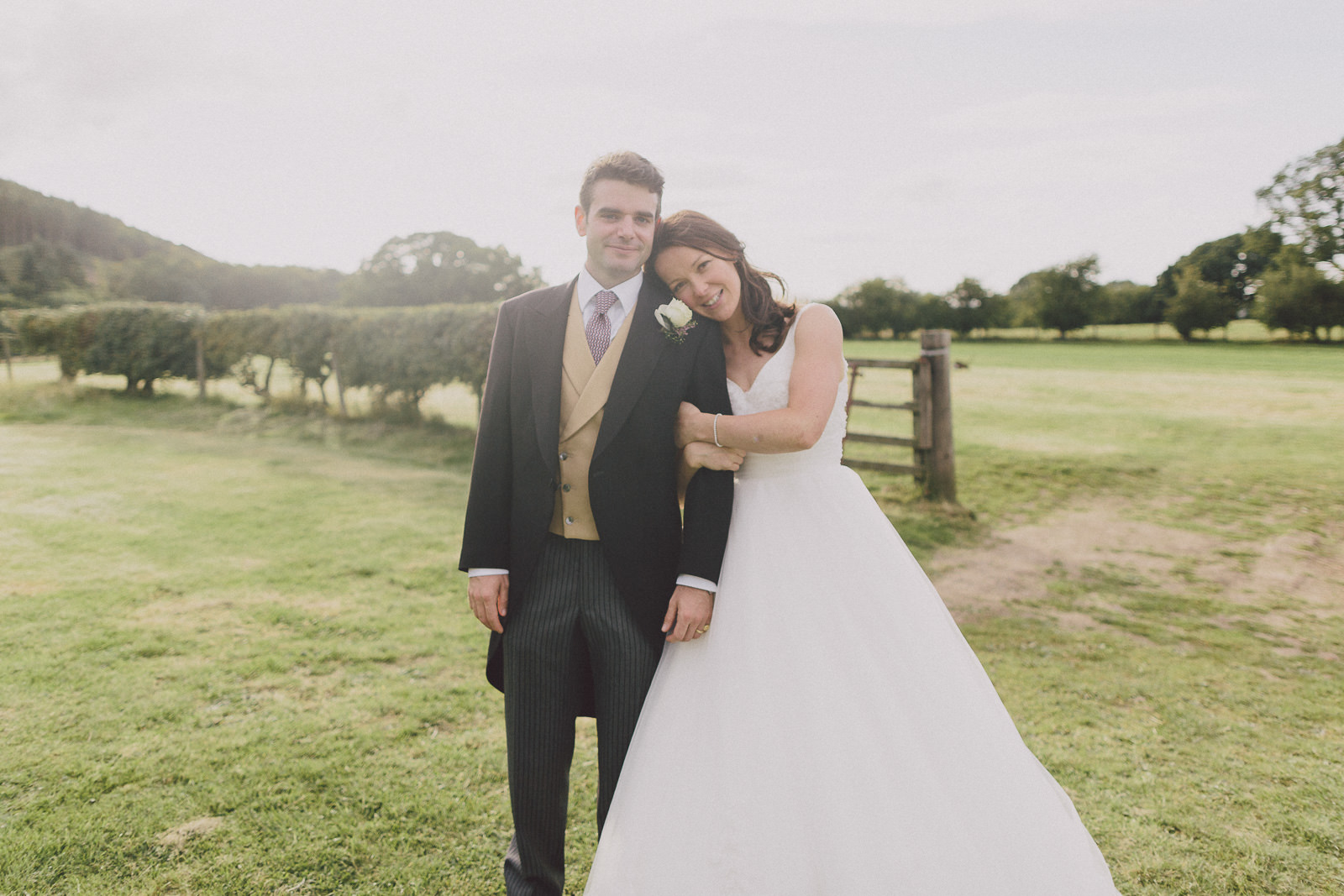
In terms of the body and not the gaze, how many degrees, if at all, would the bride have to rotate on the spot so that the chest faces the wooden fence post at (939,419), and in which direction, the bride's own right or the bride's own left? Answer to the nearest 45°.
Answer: approximately 135° to the bride's own right

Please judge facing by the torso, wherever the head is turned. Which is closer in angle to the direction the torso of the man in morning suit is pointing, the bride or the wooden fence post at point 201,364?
the bride

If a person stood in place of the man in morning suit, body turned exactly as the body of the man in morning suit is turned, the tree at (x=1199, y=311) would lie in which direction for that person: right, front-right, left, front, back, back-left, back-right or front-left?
back-left

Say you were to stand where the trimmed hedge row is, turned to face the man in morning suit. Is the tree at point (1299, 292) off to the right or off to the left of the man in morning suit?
left

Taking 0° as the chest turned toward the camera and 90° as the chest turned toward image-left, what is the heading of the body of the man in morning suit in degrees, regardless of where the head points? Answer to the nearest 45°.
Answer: approximately 0°

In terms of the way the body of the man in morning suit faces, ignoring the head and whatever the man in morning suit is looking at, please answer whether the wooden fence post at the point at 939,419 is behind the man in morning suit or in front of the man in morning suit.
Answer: behind
